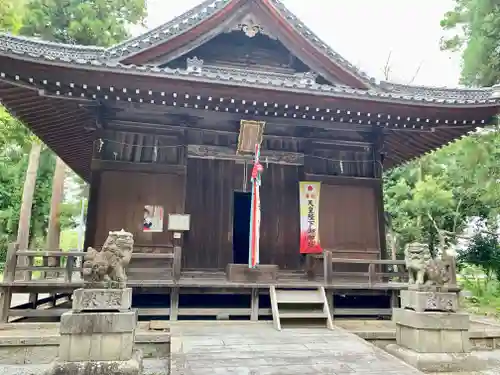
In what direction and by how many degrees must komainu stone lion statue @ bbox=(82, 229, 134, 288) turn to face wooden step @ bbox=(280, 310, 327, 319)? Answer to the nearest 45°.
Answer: approximately 45° to its left

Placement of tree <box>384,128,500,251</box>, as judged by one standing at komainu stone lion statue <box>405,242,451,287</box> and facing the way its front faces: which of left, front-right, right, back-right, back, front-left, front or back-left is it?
back-right

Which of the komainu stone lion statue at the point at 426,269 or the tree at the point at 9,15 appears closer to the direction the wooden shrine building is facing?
the komainu stone lion statue

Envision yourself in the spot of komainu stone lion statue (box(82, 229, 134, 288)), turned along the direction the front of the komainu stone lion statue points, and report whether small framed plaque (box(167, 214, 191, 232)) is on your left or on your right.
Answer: on your left

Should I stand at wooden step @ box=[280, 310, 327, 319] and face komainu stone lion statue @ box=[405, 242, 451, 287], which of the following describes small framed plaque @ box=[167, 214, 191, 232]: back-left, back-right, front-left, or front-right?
back-right

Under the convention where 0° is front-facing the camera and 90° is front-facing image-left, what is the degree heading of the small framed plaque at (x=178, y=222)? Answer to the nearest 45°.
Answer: approximately 0°

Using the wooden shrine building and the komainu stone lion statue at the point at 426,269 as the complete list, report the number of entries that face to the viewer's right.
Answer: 0

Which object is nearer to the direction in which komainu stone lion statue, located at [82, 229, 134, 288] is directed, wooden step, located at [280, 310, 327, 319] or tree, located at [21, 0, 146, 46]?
the wooden step

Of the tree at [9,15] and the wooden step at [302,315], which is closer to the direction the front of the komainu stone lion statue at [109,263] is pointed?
the wooden step

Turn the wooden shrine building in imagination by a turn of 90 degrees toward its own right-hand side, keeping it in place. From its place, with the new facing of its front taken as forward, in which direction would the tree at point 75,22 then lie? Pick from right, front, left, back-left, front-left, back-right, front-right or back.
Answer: front-right

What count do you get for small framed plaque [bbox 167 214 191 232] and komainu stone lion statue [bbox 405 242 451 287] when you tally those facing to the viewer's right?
0
